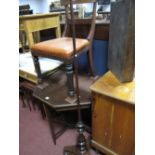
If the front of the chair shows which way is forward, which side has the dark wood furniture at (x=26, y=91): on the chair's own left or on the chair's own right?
on the chair's own right

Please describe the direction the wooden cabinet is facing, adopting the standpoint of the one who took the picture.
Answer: facing the viewer and to the left of the viewer

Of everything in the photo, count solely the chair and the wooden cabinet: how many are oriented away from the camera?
0
